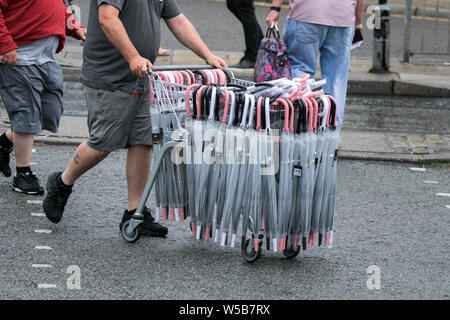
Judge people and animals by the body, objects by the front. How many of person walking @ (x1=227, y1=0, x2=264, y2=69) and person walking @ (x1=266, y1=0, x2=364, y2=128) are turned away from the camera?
1

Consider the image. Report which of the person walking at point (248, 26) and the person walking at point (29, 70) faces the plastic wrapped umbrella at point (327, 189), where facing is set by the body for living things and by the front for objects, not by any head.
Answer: the person walking at point (29, 70)

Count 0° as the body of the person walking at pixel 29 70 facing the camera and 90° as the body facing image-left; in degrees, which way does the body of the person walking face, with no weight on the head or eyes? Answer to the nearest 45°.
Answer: approximately 315°

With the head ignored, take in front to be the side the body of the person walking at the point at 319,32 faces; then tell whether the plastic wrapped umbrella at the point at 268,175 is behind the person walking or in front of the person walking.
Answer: behind

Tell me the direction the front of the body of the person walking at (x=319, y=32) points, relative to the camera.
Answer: away from the camera

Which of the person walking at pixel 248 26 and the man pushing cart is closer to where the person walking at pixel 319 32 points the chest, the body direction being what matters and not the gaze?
the person walking

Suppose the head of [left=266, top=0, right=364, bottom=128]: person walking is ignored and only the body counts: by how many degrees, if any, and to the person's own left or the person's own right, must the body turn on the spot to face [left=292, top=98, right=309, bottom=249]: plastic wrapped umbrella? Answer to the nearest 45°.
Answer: approximately 180°
